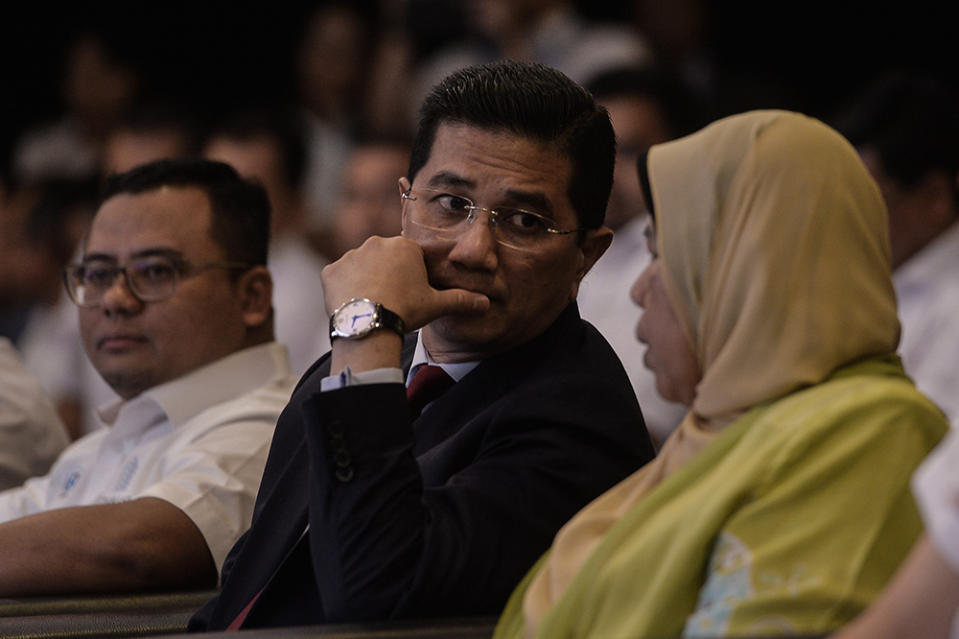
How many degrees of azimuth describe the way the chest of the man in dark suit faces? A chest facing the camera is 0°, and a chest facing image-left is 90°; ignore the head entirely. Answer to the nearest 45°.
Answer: approximately 45°

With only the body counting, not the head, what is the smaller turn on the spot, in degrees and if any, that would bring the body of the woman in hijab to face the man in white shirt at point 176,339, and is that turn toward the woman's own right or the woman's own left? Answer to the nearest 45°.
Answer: approximately 45° to the woman's own right

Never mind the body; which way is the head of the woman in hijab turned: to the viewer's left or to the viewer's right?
to the viewer's left

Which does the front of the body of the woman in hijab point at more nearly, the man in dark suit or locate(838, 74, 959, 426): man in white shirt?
the man in dark suit

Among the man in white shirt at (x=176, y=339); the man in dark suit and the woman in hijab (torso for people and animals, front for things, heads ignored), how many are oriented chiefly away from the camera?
0

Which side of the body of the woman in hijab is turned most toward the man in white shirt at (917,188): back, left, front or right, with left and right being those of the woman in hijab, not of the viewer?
right

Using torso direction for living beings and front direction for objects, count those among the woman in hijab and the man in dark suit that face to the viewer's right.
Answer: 0

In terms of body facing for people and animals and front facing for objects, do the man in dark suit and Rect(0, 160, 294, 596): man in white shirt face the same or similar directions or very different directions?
same or similar directions

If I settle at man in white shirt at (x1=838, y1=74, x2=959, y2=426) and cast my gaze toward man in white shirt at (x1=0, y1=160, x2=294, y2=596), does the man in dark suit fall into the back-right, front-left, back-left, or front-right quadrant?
front-left

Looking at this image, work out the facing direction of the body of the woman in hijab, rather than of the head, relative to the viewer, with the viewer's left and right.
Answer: facing to the left of the viewer

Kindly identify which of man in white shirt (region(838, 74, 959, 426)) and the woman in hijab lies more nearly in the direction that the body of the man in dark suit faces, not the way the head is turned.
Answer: the woman in hijab

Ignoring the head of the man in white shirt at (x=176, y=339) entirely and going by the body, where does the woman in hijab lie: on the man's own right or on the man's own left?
on the man's own left
